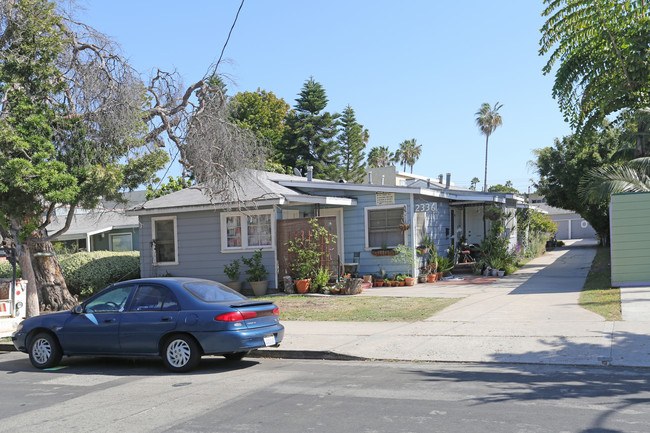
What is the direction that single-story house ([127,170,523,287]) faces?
toward the camera

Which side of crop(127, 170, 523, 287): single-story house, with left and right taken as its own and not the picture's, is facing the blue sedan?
front

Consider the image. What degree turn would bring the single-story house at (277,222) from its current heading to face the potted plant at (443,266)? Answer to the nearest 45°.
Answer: approximately 90° to its left

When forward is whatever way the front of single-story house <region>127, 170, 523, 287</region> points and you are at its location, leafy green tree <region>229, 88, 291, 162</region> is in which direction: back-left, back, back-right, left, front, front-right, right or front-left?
back

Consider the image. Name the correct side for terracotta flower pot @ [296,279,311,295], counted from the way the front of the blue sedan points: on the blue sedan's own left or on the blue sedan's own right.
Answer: on the blue sedan's own right

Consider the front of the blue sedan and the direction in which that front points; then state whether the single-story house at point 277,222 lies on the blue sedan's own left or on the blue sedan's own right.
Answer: on the blue sedan's own right

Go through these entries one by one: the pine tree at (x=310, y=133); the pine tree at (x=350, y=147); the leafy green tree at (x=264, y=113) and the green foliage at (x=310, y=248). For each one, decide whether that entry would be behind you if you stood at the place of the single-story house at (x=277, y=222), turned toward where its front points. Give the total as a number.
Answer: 3

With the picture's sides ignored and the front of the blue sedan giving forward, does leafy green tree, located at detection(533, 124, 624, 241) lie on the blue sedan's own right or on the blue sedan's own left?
on the blue sedan's own right

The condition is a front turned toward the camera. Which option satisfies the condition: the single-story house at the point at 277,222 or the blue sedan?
the single-story house

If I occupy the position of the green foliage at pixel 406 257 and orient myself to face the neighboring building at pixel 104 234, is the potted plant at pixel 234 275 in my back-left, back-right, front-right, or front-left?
front-left

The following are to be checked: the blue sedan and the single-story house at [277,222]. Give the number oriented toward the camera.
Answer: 1

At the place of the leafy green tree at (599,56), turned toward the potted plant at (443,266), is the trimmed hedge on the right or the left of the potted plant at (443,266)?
left

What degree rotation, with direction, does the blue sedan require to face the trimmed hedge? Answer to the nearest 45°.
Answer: approximately 45° to its right

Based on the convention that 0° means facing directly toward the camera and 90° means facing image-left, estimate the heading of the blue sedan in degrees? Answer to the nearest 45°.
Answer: approximately 135°
